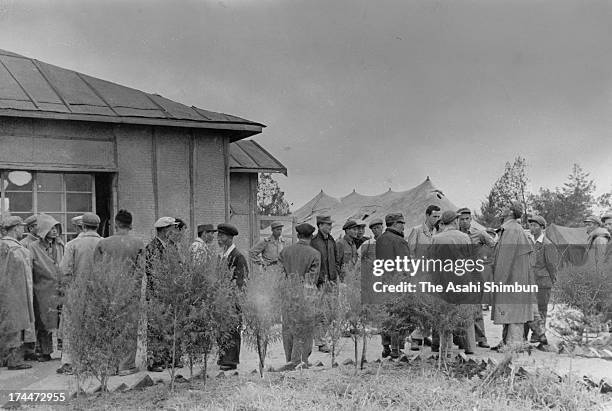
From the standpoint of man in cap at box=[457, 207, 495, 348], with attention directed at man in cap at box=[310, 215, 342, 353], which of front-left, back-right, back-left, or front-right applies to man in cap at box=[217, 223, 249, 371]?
front-left

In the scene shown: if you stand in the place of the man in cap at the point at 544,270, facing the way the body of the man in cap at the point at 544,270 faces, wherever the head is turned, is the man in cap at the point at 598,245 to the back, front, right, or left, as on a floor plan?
back

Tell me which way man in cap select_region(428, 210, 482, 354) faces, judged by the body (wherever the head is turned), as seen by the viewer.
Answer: away from the camera

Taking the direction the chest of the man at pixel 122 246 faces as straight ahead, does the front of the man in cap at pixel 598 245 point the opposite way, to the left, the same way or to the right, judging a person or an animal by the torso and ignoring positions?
to the left

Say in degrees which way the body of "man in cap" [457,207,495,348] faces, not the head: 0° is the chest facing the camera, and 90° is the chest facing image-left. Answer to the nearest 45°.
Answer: approximately 45°

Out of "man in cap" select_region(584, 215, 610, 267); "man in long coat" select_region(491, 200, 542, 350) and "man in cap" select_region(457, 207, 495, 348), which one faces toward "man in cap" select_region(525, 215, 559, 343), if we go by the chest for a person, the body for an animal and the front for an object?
"man in cap" select_region(584, 215, 610, 267)

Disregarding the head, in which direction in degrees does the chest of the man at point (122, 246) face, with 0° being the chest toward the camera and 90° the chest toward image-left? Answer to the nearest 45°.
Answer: approximately 180°

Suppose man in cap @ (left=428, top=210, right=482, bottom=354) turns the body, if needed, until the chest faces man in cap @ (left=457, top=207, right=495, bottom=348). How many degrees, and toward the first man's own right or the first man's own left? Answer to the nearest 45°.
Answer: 0° — they already face them

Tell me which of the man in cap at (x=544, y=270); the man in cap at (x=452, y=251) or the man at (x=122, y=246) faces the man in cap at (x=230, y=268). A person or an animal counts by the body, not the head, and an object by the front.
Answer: the man in cap at (x=544, y=270)

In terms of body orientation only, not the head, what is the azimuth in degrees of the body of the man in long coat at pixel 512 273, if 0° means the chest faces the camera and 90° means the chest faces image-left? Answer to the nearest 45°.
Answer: approximately 90°

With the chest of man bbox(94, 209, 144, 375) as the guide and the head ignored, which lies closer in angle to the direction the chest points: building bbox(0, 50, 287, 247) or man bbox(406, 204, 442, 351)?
the building

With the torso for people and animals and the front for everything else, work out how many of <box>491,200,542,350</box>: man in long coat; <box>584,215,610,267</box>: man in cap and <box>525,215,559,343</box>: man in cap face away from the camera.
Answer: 0

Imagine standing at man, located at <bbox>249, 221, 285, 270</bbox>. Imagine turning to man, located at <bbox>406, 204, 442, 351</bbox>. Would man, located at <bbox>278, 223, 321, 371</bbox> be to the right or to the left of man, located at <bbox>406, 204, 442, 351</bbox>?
right

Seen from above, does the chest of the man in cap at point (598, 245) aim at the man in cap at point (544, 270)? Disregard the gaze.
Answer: yes

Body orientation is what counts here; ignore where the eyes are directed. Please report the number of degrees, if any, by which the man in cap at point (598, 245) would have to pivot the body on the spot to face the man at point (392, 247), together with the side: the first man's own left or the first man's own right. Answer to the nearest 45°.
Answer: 0° — they already face them
